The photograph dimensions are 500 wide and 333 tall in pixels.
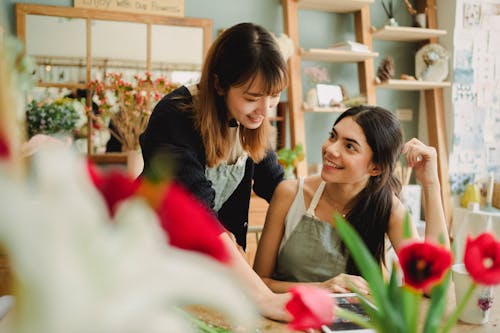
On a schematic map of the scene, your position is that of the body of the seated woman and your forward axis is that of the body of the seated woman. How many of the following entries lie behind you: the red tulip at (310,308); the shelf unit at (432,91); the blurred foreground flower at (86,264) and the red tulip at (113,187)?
1

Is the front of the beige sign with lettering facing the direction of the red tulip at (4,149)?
yes

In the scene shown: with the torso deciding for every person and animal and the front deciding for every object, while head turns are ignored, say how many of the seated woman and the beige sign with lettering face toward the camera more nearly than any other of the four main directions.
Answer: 2

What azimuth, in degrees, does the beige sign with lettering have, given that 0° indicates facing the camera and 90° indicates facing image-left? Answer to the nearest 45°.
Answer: approximately 0°

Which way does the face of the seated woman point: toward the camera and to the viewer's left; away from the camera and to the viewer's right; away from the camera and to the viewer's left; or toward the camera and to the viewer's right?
toward the camera and to the viewer's left

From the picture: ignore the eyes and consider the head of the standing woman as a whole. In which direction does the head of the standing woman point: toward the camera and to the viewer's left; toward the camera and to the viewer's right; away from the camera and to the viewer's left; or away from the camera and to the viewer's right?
toward the camera and to the viewer's right

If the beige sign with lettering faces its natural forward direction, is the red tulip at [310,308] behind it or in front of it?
in front
